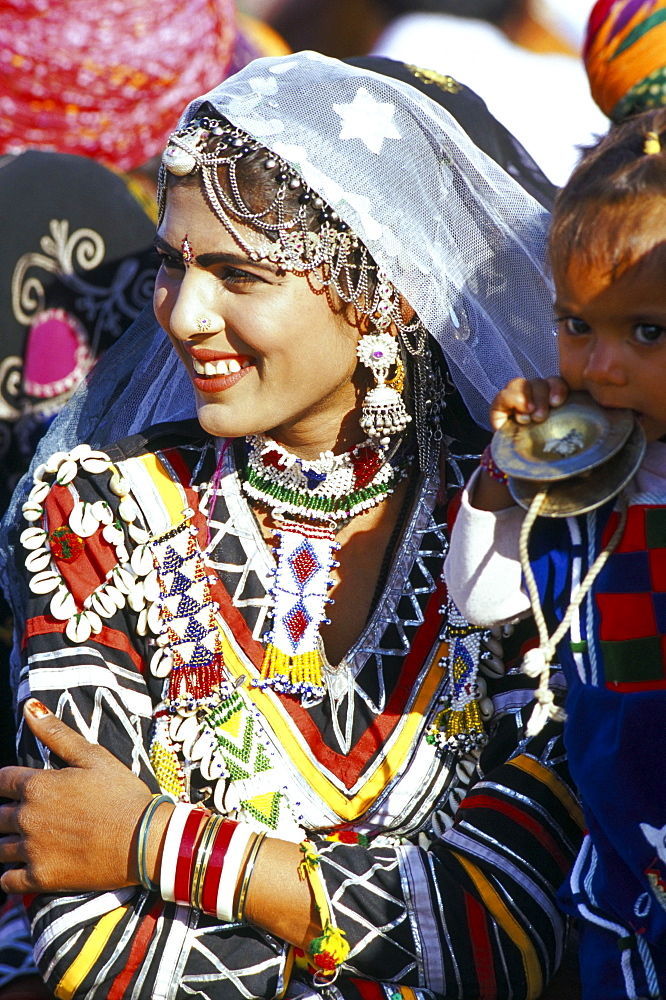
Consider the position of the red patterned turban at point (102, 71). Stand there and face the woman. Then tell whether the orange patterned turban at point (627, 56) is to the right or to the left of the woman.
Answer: left

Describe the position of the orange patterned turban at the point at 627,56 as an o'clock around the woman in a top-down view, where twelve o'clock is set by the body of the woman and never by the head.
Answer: The orange patterned turban is roughly at 7 o'clock from the woman.

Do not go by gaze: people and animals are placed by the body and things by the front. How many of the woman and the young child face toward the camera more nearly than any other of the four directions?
2

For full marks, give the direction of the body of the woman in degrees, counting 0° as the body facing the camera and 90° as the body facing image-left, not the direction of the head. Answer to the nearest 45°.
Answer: approximately 0°

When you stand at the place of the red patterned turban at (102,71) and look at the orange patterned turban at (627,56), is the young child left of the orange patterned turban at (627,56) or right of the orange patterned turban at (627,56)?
right

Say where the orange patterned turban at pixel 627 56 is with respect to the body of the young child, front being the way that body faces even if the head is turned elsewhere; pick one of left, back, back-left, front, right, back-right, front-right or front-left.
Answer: back

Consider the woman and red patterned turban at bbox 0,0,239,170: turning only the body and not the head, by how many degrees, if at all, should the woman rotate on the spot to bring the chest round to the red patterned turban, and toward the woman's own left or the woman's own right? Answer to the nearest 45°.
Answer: approximately 180°
